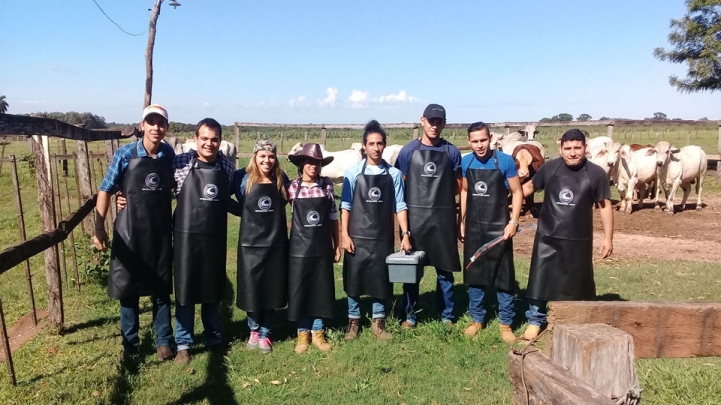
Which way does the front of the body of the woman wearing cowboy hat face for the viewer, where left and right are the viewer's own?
facing the viewer

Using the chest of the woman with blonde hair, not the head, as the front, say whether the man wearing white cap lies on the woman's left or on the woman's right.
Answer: on the woman's right

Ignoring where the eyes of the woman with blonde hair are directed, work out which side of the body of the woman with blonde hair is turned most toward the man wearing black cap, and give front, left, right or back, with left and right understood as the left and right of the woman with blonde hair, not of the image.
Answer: left

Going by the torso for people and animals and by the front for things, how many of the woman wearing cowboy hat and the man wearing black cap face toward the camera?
2

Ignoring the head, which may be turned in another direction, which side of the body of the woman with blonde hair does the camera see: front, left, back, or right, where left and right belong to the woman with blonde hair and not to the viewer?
front

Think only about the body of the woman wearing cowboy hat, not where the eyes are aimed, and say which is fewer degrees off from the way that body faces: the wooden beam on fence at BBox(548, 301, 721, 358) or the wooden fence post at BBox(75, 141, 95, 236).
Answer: the wooden beam on fence

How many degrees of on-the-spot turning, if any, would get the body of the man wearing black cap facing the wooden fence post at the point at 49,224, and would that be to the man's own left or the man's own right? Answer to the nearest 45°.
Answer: approximately 90° to the man's own right

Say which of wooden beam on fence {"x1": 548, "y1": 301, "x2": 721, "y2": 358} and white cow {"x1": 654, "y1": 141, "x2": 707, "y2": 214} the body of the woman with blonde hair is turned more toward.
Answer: the wooden beam on fence

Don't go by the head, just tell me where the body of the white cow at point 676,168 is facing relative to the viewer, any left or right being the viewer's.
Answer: facing the viewer and to the left of the viewer

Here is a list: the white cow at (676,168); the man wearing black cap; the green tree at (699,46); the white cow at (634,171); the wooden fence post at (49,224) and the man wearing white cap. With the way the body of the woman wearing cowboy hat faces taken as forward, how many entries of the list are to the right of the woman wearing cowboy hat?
2

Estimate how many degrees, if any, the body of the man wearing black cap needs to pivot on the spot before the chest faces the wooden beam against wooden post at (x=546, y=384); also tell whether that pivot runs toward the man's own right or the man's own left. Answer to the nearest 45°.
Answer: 0° — they already face it

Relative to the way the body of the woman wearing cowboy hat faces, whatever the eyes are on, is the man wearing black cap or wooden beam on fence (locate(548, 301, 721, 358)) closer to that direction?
the wooden beam on fence

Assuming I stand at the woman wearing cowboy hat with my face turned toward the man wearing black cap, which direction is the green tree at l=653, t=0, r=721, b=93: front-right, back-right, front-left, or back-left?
front-left
